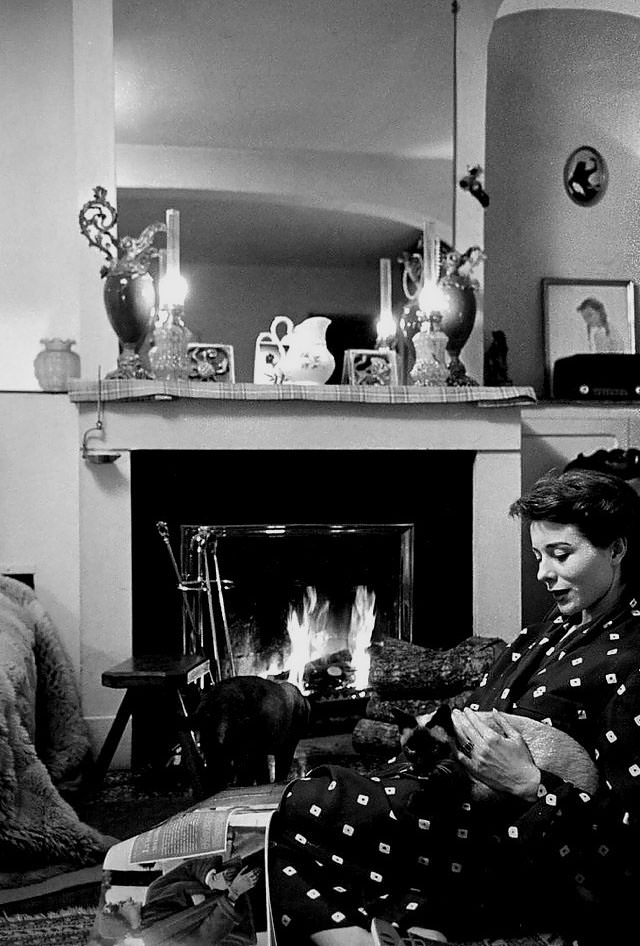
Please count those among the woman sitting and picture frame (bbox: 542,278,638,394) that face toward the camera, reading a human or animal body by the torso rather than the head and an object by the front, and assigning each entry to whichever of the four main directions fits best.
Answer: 1

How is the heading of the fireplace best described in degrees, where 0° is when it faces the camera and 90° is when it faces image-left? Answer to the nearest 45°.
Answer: approximately 0°

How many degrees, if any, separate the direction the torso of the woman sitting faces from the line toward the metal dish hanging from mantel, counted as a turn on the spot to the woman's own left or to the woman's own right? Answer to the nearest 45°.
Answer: approximately 45° to the woman's own right

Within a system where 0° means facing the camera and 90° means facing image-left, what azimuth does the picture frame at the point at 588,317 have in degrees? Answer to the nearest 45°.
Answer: approximately 0°

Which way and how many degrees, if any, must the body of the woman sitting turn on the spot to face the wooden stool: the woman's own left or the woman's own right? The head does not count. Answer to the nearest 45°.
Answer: approximately 45° to the woman's own right

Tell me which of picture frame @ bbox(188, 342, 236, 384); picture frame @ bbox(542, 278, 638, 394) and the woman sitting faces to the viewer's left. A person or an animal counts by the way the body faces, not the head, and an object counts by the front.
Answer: the woman sitting

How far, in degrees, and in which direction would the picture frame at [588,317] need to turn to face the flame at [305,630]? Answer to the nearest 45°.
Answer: approximately 45° to its right

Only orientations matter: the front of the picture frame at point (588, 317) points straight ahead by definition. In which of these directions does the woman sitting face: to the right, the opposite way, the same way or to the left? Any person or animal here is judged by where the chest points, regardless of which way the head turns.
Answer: to the right

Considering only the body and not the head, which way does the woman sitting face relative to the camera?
to the viewer's left

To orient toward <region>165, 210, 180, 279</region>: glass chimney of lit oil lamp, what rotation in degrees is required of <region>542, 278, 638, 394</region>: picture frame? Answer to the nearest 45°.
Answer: approximately 45° to its right
